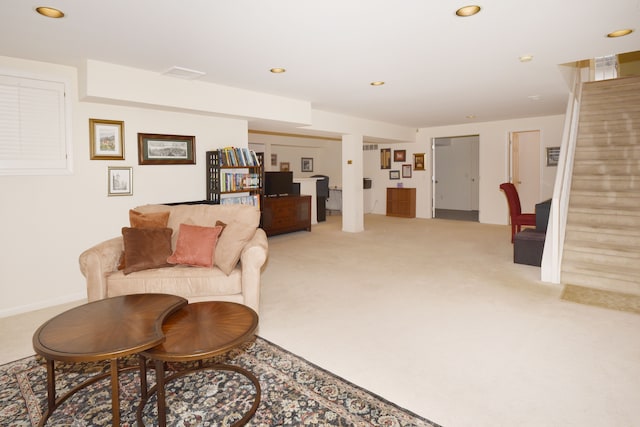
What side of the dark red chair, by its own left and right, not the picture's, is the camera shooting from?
right

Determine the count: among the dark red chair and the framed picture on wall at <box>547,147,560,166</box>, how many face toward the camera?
1

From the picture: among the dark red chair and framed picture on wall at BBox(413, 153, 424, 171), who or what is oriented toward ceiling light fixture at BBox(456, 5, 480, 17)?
the framed picture on wall

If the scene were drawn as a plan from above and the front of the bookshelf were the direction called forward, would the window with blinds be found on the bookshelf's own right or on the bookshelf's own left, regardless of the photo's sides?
on the bookshelf's own right

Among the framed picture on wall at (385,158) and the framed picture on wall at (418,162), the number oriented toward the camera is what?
2

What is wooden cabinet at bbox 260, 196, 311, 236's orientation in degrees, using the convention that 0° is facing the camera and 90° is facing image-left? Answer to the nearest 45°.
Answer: approximately 315°
